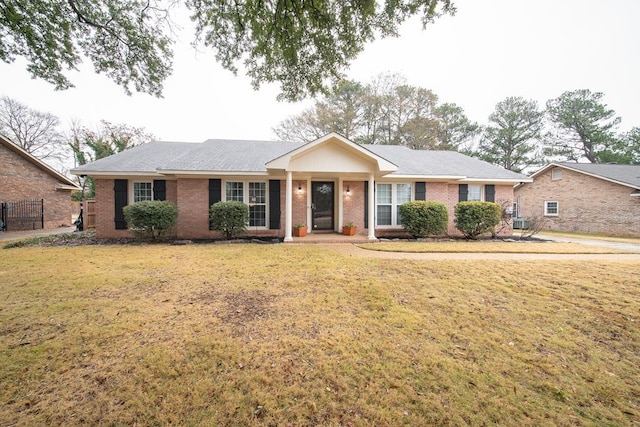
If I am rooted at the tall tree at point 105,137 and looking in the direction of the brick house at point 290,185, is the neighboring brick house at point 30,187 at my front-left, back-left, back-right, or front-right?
front-right

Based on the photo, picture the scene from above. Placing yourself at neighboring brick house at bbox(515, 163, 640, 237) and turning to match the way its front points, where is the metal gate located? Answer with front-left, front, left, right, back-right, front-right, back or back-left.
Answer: right

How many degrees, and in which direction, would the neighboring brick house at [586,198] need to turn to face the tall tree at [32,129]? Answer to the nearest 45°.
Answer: approximately 90° to its right

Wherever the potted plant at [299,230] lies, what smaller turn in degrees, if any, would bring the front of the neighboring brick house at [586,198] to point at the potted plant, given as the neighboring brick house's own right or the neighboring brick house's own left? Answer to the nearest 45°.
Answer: approximately 90° to the neighboring brick house's own right

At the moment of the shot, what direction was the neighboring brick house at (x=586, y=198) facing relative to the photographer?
facing the viewer and to the right of the viewer

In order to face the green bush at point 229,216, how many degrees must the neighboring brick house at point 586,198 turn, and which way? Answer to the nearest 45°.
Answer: approximately 90° to its right

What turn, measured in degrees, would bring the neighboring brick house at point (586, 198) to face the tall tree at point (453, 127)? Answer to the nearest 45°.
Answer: approximately 180°

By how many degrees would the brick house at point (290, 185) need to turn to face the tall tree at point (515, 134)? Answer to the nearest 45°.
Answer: approximately 135° to its left

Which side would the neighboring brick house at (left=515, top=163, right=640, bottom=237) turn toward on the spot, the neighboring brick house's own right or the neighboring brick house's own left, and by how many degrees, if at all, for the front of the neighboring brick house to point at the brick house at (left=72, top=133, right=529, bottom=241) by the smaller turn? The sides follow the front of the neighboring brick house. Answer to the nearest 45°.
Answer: approximately 90° to the neighboring brick house's own right

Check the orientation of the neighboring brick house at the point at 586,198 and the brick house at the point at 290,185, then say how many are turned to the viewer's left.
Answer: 0

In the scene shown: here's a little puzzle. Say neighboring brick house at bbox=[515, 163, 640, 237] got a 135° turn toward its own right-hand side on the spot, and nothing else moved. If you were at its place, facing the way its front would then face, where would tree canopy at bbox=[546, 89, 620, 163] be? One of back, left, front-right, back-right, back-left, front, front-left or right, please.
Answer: right

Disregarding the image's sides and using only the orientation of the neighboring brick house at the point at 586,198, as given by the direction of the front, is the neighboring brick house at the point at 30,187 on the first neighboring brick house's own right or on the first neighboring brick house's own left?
on the first neighboring brick house's own right

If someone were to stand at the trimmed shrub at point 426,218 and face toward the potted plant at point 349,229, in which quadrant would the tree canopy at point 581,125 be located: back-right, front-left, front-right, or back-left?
back-right

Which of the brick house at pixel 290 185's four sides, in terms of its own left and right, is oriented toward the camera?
front

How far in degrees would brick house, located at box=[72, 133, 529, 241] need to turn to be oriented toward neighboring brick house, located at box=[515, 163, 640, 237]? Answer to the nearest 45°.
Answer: approximately 90° to its left

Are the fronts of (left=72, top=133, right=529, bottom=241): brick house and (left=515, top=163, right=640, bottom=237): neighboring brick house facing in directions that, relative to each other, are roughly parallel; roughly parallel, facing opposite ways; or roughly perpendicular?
roughly parallel

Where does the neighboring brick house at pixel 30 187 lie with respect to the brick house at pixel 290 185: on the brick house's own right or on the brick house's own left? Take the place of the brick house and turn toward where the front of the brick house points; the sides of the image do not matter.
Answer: on the brick house's own right

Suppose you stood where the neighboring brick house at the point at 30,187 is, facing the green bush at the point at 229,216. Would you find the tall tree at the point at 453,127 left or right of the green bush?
left

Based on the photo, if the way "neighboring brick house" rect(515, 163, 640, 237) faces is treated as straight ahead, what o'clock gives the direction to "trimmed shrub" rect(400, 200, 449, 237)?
The trimmed shrub is roughly at 2 o'clock from the neighboring brick house.
